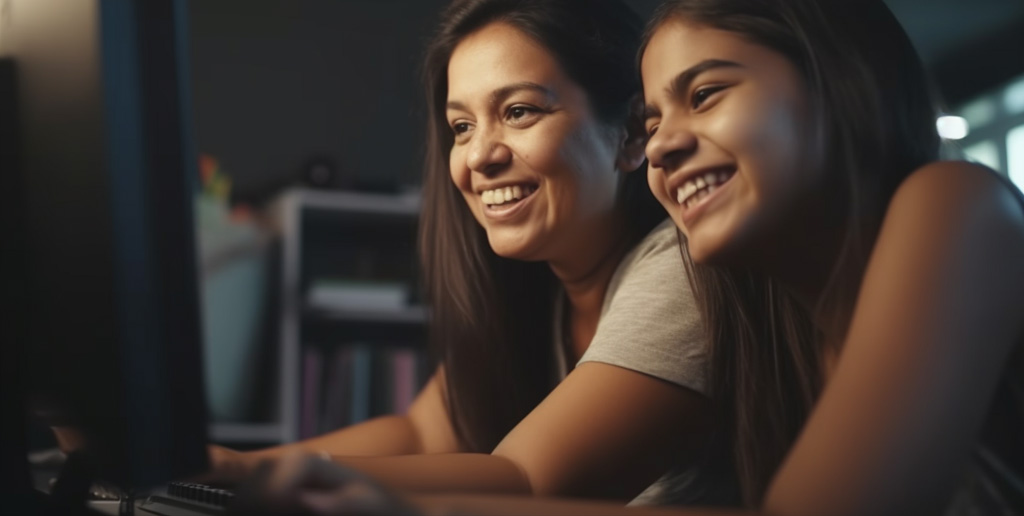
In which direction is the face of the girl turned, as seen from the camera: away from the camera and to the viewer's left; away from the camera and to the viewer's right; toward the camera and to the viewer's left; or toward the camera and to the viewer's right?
toward the camera and to the viewer's left

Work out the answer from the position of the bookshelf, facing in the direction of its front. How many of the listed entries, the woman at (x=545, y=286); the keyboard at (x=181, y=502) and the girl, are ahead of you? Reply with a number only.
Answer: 3

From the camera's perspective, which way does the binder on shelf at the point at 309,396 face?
toward the camera

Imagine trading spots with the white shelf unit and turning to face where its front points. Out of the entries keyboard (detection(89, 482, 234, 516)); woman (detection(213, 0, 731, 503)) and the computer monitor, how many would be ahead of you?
3

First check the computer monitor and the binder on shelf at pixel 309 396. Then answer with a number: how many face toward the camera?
1

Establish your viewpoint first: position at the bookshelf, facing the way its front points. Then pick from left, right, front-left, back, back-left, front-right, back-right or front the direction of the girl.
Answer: front

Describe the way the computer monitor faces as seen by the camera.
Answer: facing away from the viewer and to the right of the viewer

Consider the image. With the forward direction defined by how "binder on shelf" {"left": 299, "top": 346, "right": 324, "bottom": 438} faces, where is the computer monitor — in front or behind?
in front

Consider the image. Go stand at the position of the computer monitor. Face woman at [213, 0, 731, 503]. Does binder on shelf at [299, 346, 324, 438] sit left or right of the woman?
left

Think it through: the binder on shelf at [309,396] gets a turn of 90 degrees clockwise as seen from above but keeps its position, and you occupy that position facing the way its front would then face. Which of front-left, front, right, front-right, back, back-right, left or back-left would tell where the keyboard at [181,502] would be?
left

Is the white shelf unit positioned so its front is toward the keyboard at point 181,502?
yes

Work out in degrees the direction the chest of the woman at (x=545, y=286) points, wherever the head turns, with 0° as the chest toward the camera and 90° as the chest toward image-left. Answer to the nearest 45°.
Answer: approximately 45°

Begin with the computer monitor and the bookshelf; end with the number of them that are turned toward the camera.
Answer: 1

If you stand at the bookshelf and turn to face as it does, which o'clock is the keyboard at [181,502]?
The keyboard is roughly at 12 o'clock from the bookshelf.

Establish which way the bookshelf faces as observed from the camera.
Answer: facing the viewer
